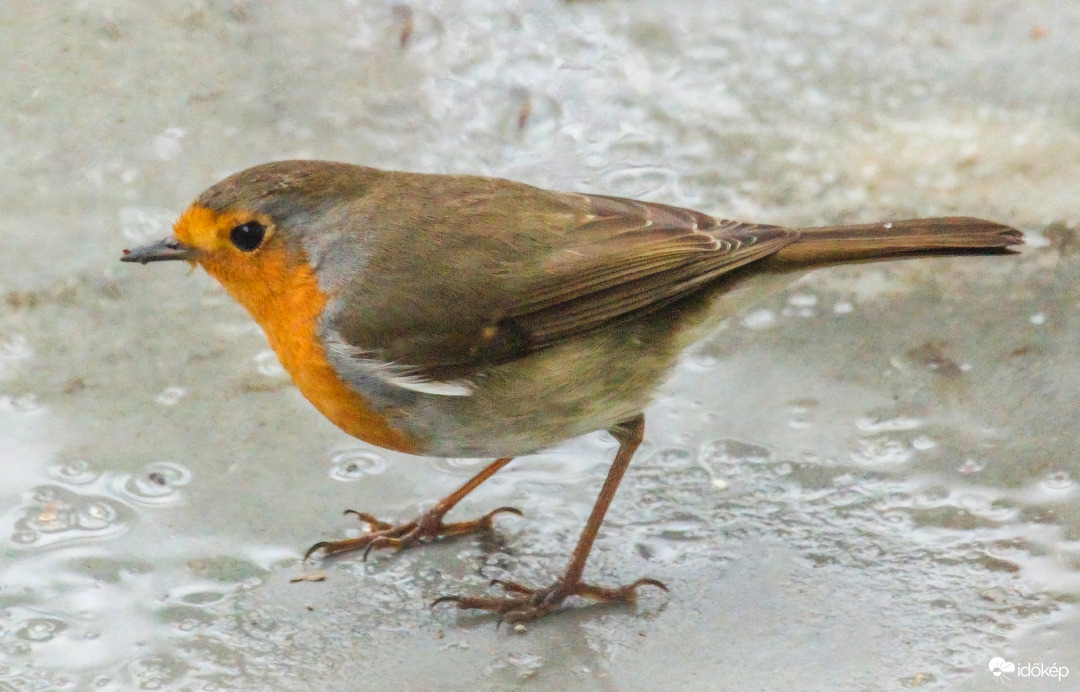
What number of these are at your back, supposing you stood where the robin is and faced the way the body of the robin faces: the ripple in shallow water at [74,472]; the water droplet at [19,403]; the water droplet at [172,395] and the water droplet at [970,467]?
1

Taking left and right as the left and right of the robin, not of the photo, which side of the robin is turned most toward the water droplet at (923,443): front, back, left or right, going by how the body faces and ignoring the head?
back

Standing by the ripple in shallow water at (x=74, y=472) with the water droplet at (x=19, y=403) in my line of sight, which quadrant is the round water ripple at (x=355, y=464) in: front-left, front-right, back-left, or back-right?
back-right

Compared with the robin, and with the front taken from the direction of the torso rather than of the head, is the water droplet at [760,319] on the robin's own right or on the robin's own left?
on the robin's own right

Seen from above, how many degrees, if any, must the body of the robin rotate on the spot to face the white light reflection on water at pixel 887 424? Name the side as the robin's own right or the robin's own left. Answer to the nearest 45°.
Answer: approximately 135° to the robin's own right

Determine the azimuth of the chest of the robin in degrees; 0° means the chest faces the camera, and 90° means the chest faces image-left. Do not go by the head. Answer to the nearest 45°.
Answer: approximately 90°

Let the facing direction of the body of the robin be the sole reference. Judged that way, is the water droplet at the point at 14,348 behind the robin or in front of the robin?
in front

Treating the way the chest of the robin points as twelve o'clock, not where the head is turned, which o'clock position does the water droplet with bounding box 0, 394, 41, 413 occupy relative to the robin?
The water droplet is roughly at 1 o'clock from the robin.

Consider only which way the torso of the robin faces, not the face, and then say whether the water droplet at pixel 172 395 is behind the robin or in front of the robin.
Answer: in front

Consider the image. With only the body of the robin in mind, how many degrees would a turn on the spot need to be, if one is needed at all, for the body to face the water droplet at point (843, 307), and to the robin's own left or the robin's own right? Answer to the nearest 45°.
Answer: approximately 135° to the robin's own right

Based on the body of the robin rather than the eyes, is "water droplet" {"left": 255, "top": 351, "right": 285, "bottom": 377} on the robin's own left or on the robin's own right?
on the robin's own right
